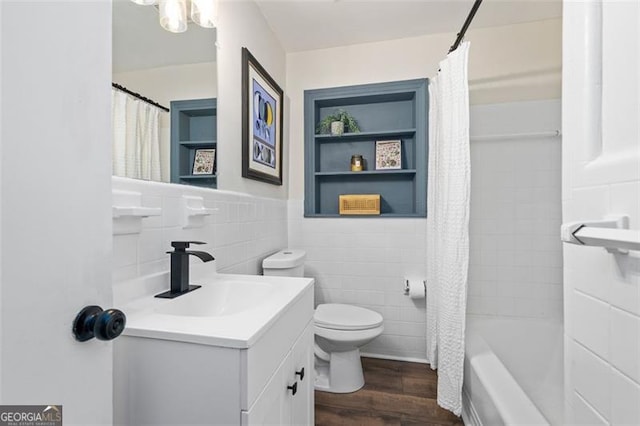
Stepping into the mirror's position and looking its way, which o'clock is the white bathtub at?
The white bathtub is roughly at 11 o'clock from the mirror.

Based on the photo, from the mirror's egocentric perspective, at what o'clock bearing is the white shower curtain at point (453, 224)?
The white shower curtain is roughly at 11 o'clock from the mirror.

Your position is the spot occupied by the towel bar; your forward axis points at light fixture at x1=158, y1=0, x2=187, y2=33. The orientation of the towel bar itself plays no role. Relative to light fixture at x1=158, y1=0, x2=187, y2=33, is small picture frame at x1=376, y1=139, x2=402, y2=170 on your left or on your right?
right

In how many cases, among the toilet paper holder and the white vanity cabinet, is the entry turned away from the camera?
0

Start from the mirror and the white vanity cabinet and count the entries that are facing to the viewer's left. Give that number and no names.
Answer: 0

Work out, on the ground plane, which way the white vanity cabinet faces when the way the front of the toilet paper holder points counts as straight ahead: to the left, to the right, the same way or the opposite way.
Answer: to the left

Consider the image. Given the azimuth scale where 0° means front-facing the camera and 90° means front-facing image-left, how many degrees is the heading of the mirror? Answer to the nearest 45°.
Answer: approximately 315°

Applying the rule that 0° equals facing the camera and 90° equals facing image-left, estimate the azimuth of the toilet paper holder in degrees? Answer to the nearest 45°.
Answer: approximately 0°

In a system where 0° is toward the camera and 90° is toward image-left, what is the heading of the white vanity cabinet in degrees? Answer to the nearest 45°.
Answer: approximately 315°

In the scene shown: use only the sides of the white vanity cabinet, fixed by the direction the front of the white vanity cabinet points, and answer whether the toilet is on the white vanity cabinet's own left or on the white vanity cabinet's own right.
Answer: on the white vanity cabinet's own left

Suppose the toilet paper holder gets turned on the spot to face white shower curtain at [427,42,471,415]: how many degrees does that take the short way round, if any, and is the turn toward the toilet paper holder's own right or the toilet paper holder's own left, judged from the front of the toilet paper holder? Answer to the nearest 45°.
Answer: approximately 45° to the toilet paper holder's own left

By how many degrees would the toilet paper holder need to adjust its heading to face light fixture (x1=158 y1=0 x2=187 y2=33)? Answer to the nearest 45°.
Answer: approximately 45° to its right
